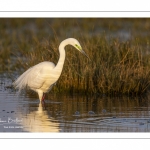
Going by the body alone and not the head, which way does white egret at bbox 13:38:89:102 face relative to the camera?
to the viewer's right
